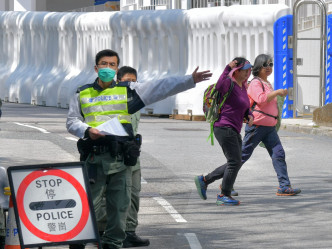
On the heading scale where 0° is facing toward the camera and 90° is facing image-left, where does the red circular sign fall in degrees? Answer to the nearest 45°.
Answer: approximately 0°

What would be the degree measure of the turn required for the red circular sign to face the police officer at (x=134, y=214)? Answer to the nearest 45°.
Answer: approximately 135° to its left

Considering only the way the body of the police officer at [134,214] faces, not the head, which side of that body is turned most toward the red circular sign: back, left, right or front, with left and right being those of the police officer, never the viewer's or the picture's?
right

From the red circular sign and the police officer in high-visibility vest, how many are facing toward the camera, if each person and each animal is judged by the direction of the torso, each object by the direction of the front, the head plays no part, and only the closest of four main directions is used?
2

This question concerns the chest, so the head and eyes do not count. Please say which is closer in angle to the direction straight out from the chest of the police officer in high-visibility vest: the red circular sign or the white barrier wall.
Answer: the red circular sign

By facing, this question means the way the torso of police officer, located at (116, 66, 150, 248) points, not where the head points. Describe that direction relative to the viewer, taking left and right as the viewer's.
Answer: facing the viewer and to the right of the viewer

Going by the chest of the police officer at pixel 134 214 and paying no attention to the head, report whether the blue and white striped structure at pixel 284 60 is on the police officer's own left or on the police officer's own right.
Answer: on the police officer's own left

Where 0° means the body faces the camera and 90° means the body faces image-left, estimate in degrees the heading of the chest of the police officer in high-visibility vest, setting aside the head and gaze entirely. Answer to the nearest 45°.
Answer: approximately 0°
